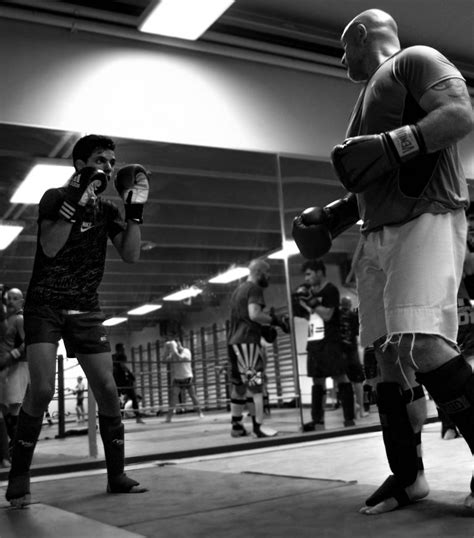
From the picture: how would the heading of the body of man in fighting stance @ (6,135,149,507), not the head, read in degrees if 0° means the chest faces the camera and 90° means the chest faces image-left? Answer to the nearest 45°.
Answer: approximately 315°

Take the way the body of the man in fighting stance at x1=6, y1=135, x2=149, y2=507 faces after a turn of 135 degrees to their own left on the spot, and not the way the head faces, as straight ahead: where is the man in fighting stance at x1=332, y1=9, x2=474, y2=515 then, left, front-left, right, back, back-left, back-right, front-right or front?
back-right

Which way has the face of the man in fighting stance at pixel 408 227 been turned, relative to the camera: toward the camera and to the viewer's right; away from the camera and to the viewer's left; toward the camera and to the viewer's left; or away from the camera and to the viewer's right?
away from the camera and to the viewer's left
